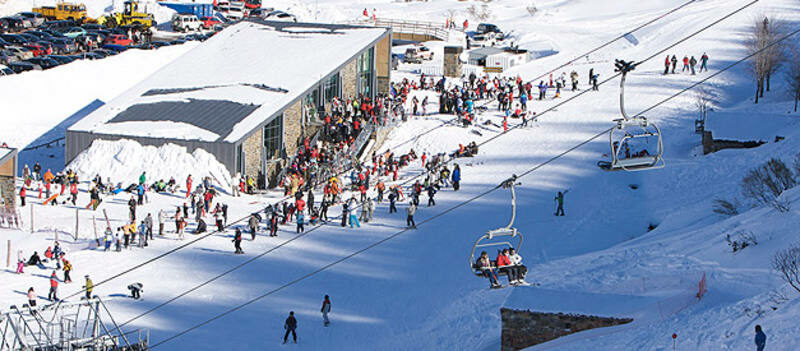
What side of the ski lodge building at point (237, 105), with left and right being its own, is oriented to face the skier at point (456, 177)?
front

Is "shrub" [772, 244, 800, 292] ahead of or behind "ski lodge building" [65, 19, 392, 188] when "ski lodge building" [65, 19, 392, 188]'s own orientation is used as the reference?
ahead

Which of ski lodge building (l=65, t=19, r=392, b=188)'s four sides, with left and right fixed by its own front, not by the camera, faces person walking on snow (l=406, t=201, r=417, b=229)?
front

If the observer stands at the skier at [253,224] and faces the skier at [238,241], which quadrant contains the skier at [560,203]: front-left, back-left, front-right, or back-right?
back-left

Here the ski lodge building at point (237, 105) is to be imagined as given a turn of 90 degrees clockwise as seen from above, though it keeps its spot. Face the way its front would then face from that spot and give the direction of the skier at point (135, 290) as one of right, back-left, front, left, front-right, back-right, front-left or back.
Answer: front-left

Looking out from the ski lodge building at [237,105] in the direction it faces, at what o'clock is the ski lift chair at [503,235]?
The ski lift chair is roughly at 1 o'clock from the ski lodge building.

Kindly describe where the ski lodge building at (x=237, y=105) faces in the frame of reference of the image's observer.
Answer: facing the viewer and to the right of the viewer

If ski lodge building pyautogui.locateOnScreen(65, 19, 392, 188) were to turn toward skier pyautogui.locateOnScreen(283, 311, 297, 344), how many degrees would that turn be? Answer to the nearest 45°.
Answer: approximately 45° to its right

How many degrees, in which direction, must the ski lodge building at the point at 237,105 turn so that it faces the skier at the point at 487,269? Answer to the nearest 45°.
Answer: approximately 45° to its right

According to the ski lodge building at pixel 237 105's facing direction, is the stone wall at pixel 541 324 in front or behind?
in front

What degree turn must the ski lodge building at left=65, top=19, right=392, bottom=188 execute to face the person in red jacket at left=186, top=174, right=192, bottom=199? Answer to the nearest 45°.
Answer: approximately 45° to its right

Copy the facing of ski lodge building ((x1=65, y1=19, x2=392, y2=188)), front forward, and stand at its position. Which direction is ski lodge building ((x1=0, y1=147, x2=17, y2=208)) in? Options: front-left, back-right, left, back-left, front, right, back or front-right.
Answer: right
